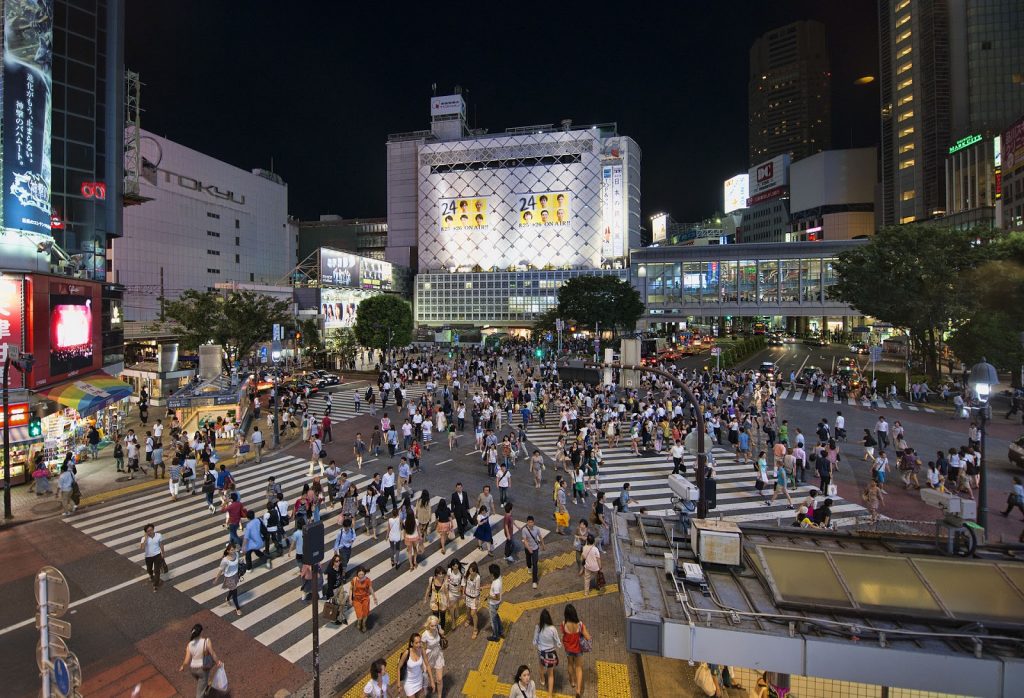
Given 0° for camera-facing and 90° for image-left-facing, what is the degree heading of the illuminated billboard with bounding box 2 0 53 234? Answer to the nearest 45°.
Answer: approximately 315°

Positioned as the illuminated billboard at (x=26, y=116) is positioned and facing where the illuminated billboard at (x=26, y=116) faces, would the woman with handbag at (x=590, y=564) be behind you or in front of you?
in front

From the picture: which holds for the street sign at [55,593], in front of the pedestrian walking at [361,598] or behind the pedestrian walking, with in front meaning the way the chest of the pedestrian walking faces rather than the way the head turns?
in front

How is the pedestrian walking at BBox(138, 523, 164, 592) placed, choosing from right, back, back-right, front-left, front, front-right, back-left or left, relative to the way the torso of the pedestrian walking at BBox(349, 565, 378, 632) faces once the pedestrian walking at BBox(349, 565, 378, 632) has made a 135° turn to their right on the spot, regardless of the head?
front

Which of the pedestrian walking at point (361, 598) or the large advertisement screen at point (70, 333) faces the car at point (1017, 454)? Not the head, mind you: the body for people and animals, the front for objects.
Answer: the large advertisement screen

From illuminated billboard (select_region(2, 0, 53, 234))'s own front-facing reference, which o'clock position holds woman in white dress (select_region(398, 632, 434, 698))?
The woman in white dress is roughly at 1 o'clock from the illuminated billboard.

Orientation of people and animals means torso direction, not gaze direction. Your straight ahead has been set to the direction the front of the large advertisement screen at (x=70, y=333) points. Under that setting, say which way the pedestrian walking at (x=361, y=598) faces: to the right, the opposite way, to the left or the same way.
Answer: to the right

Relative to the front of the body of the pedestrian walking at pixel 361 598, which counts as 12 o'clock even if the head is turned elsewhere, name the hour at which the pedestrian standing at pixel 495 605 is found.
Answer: the pedestrian standing at pixel 495 605 is roughly at 10 o'clock from the pedestrian walking at pixel 361 598.

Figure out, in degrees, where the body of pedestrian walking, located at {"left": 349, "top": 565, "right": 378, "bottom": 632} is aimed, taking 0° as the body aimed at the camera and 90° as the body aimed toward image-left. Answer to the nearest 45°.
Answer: approximately 0°
